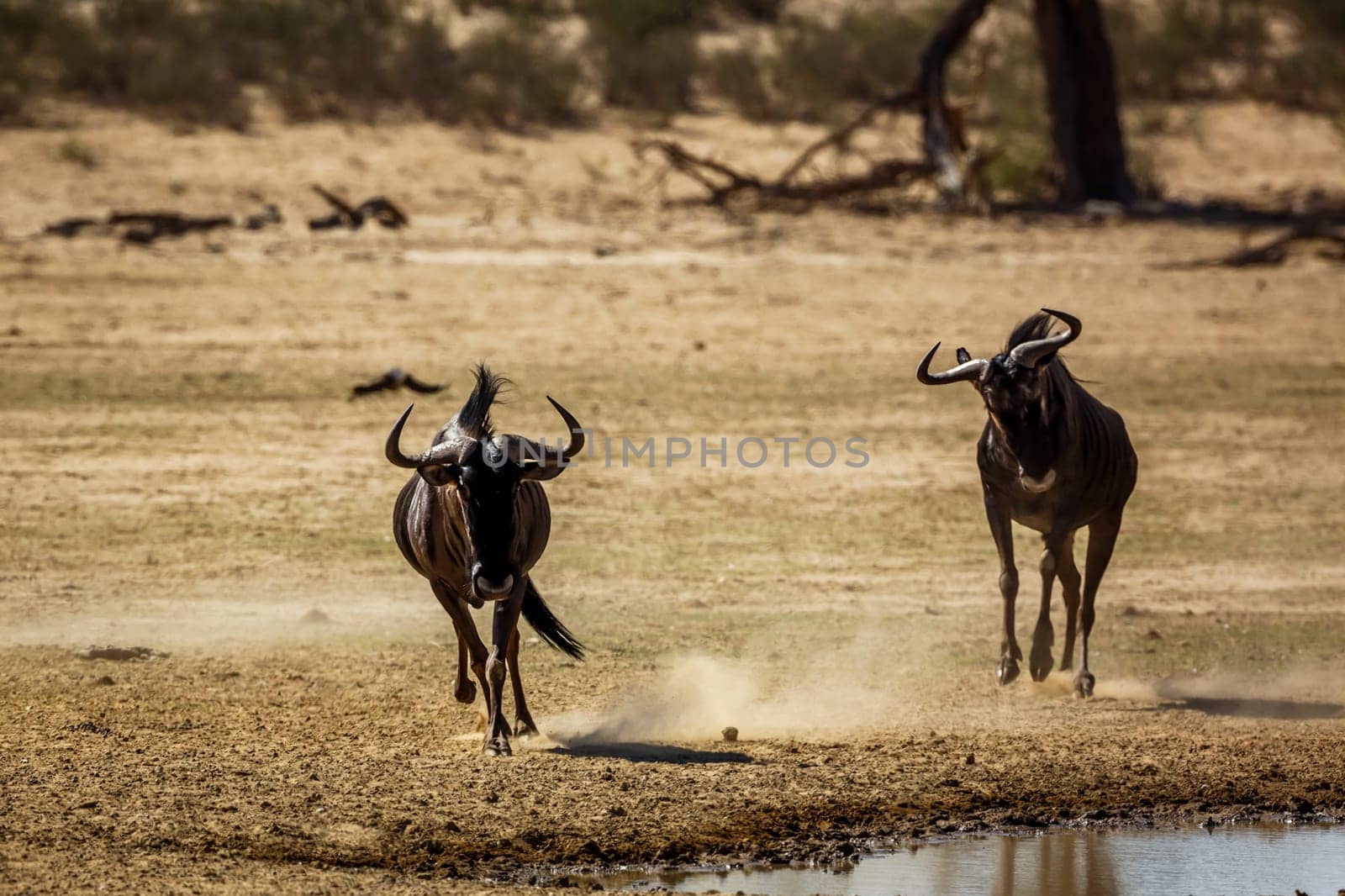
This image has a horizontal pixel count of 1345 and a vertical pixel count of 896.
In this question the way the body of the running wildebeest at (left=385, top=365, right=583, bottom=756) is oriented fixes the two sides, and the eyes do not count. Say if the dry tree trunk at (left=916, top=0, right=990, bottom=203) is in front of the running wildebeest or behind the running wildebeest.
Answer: behind

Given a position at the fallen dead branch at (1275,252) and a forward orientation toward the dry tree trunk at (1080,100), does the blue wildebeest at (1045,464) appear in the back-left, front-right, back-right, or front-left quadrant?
back-left

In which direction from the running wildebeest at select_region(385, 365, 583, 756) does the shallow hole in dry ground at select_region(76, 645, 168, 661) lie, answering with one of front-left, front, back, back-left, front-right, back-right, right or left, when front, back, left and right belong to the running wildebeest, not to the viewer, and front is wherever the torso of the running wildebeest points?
back-right

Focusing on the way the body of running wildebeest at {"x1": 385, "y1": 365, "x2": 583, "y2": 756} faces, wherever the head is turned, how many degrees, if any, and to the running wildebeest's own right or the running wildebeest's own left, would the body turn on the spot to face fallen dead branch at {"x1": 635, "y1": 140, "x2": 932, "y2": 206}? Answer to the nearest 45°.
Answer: approximately 180°

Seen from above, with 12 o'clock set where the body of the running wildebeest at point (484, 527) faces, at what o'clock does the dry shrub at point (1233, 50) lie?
The dry shrub is roughly at 7 o'clock from the running wildebeest.

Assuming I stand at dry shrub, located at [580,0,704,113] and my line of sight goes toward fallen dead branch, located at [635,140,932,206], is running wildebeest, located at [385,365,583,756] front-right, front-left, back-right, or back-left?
front-right

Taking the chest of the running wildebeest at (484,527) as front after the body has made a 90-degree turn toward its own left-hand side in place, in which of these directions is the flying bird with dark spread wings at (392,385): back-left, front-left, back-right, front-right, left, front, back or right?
left

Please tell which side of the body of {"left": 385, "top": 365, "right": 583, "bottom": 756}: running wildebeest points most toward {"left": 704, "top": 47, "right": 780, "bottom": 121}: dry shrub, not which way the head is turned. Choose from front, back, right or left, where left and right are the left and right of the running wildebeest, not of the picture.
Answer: back

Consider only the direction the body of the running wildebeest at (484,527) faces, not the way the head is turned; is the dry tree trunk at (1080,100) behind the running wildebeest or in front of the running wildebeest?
behind

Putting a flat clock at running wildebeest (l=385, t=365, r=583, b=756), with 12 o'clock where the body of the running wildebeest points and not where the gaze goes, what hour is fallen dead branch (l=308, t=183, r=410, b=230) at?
The fallen dead branch is roughly at 6 o'clock from the running wildebeest.

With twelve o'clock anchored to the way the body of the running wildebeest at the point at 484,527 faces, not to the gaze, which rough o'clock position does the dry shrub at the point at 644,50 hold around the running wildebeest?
The dry shrub is roughly at 6 o'clock from the running wildebeest.

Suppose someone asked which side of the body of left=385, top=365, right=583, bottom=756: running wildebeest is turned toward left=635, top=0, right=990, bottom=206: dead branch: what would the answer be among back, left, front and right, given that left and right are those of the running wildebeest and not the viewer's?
back

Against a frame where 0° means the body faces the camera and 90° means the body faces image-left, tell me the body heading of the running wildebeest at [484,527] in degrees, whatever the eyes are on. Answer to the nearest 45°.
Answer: approximately 0°
